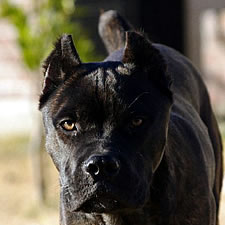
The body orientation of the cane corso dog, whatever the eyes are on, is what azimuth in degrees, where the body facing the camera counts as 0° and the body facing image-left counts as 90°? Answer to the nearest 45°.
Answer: approximately 0°
